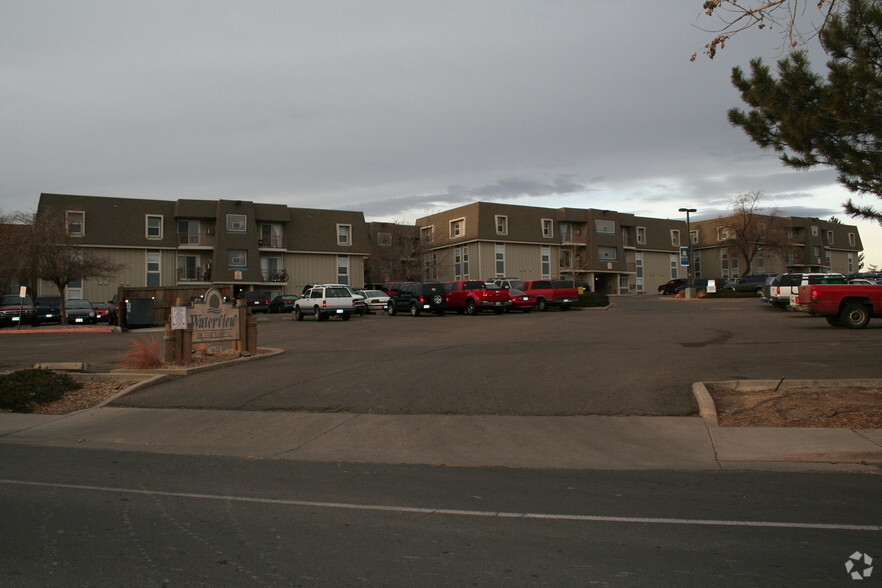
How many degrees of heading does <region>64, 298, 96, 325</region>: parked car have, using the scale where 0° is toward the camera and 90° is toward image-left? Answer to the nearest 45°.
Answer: approximately 0°

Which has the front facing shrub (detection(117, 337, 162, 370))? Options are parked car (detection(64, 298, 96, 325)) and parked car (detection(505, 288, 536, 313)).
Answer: parked car (detection(64, 298, 96, 325))

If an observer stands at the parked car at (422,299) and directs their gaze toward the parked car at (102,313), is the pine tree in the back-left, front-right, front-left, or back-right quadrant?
back-left

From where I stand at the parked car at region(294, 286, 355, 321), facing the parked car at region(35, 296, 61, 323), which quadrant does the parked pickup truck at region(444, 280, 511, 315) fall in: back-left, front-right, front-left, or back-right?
back-right

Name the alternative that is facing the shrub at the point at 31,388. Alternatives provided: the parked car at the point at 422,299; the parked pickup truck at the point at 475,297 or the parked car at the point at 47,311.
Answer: the parked car at the point at 47,311
